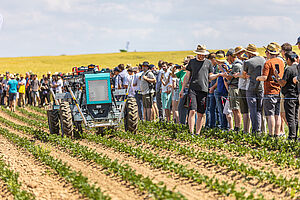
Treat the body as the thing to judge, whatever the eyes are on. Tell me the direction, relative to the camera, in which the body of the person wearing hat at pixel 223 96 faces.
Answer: to the viewer's left

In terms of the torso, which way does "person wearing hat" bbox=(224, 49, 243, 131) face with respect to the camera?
to the viewer's left

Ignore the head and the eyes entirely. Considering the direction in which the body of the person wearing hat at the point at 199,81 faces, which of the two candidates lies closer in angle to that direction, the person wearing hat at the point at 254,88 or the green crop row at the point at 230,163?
the green crop row

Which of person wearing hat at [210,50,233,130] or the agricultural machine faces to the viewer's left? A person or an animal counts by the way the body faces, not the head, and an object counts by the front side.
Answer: the person wearing hat

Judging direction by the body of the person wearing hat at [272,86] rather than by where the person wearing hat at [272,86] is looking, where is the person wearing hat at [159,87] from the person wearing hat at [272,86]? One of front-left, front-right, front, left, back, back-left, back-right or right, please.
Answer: front

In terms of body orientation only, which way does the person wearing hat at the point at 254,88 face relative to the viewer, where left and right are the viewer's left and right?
facing away from the viewer and to the left of the viewer

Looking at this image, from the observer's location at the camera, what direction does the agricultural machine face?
facing the viewer and to the right of the viewer

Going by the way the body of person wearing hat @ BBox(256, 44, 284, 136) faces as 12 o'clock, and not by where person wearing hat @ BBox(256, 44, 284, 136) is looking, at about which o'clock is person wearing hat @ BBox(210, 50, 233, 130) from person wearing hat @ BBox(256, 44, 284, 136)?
person wearing hat @ BBox(210, 50, 233, 130) is roughly at 12 o'clock from person wearing hat @ BBox(256, 44, 284, 136).
